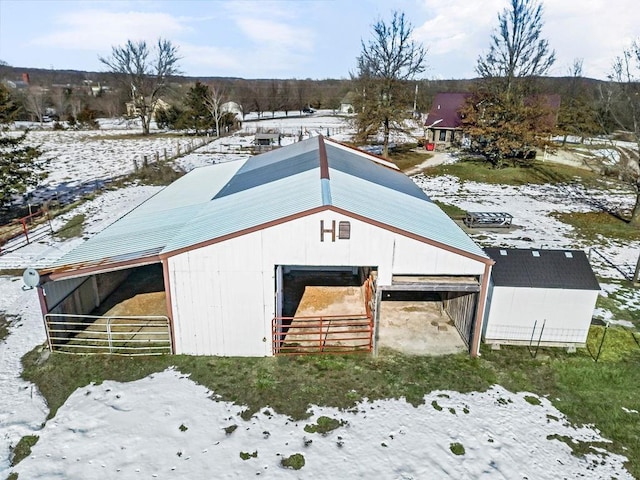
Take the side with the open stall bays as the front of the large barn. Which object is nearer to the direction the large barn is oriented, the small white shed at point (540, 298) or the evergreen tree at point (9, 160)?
the small white shed

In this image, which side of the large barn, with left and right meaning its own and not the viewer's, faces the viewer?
front

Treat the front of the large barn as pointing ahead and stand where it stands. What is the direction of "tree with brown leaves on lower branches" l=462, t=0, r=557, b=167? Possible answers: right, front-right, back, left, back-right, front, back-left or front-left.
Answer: back-left

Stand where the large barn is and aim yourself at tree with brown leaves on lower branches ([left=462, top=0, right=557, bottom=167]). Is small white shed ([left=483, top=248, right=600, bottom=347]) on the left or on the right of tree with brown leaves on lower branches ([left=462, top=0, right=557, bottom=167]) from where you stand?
right

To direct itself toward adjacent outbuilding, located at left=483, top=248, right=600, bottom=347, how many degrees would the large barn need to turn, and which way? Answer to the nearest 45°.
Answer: approximately 90° to its left

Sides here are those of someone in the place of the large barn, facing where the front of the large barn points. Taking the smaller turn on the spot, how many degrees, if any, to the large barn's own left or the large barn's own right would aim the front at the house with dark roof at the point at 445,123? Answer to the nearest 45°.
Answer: approximately 135° to the large barn's own left

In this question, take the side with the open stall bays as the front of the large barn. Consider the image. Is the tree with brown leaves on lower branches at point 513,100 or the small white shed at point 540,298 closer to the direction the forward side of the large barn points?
the small white shed
